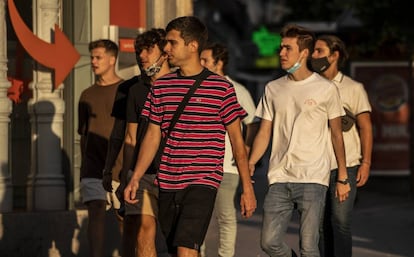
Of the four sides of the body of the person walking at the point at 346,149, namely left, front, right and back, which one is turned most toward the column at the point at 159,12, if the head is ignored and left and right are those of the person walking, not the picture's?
right

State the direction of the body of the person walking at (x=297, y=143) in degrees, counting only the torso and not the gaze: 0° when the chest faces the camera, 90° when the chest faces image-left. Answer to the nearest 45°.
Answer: approximately 45°

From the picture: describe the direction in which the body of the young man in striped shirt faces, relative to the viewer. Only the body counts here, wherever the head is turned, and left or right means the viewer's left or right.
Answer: facing the viewer and to the left of the viewer

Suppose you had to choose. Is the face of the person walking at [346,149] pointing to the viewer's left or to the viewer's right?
to the viewer's left

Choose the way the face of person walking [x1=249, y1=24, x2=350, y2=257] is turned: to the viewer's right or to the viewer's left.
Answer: to the viewer's left
